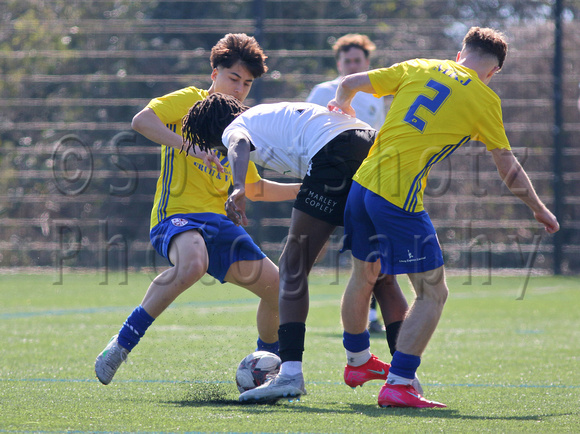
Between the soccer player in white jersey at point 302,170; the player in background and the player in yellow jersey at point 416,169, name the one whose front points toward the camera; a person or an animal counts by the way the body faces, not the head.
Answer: the player in background

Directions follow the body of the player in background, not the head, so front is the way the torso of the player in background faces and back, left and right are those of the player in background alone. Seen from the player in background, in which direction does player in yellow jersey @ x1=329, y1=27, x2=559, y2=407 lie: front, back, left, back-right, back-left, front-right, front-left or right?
front

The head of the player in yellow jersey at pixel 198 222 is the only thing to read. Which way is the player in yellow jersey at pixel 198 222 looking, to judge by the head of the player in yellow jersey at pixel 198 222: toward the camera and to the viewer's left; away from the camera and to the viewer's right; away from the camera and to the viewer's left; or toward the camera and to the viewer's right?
toward the camera and to the viewer's right

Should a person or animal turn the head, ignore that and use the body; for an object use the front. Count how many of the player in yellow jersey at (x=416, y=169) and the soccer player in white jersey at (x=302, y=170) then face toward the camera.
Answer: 0

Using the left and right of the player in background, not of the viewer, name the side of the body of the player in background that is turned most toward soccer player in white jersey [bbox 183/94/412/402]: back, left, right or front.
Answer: front

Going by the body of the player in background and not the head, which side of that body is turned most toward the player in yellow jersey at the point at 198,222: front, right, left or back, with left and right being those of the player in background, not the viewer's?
front

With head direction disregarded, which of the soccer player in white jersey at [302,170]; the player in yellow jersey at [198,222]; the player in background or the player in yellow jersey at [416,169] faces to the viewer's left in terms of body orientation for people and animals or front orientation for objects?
the soccer player in white jersey

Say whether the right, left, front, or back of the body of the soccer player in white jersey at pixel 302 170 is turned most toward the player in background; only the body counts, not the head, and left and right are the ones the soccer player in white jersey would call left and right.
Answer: right

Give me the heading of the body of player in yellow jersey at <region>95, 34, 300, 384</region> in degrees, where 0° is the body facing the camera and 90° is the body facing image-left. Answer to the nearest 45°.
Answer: approximately 315°

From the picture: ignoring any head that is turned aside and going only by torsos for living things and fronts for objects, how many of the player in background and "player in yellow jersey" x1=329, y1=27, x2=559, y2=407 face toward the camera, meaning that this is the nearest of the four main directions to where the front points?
1

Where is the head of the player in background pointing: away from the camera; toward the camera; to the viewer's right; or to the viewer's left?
toward the camera

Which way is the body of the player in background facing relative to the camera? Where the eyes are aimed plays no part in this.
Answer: toward the camera

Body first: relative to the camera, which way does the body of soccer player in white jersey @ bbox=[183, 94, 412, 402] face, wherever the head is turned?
to the viewer's left
